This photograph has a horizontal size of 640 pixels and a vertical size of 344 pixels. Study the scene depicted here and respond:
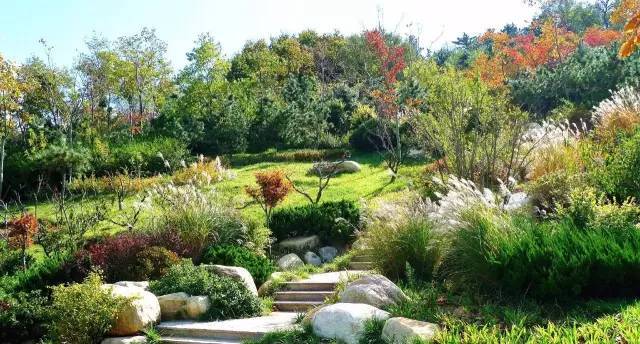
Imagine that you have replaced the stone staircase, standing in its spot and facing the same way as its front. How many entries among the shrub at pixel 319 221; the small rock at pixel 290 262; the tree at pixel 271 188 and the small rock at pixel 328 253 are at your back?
4

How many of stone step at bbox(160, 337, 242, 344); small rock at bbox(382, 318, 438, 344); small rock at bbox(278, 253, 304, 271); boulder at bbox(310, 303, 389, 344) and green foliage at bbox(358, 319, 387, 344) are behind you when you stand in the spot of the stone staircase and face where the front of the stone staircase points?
1

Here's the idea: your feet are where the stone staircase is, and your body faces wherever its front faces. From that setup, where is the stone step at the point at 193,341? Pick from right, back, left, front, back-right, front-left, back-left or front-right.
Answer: front-right

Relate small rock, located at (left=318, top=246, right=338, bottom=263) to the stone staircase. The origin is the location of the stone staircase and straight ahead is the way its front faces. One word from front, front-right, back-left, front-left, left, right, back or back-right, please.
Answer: back

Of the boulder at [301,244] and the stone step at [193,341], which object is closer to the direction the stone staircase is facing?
the stone step

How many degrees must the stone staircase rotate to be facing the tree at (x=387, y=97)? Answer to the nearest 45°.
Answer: approximately 180°

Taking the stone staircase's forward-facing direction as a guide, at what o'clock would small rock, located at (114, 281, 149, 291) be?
The small rock is roughly at 3 o'clock from the stone staircase.

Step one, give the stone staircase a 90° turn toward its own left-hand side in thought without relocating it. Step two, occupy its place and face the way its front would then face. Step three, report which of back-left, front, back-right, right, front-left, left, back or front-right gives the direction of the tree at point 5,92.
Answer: back-left

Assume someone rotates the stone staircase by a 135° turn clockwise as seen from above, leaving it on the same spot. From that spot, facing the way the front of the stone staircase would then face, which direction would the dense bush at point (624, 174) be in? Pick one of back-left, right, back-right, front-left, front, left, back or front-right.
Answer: back-right

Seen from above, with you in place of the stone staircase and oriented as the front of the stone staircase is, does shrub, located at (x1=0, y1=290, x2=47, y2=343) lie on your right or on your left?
on your right

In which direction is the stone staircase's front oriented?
toward the camera

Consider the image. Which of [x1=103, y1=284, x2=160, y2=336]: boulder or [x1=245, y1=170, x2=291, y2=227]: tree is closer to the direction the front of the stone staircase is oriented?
the boulder

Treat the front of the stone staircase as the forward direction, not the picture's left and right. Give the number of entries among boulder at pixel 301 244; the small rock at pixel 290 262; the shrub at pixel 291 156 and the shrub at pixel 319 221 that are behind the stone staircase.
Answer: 4

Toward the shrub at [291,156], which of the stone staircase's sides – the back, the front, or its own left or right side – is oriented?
back

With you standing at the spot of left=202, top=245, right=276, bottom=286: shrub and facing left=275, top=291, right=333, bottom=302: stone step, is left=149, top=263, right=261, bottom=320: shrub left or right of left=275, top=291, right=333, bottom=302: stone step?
right

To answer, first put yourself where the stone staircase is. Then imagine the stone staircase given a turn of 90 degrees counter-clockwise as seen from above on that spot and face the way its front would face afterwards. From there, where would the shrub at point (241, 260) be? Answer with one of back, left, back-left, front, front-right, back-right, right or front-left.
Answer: back-left

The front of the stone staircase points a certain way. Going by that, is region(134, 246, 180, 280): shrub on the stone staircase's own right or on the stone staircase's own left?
on the stone staircase's own right

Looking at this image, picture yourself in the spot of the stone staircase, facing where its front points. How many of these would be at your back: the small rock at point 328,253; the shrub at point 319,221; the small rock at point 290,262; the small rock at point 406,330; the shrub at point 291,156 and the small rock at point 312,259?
5

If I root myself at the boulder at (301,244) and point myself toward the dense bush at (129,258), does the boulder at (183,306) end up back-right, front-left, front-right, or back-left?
front-left

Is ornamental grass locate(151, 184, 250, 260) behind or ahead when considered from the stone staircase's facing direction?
behind
